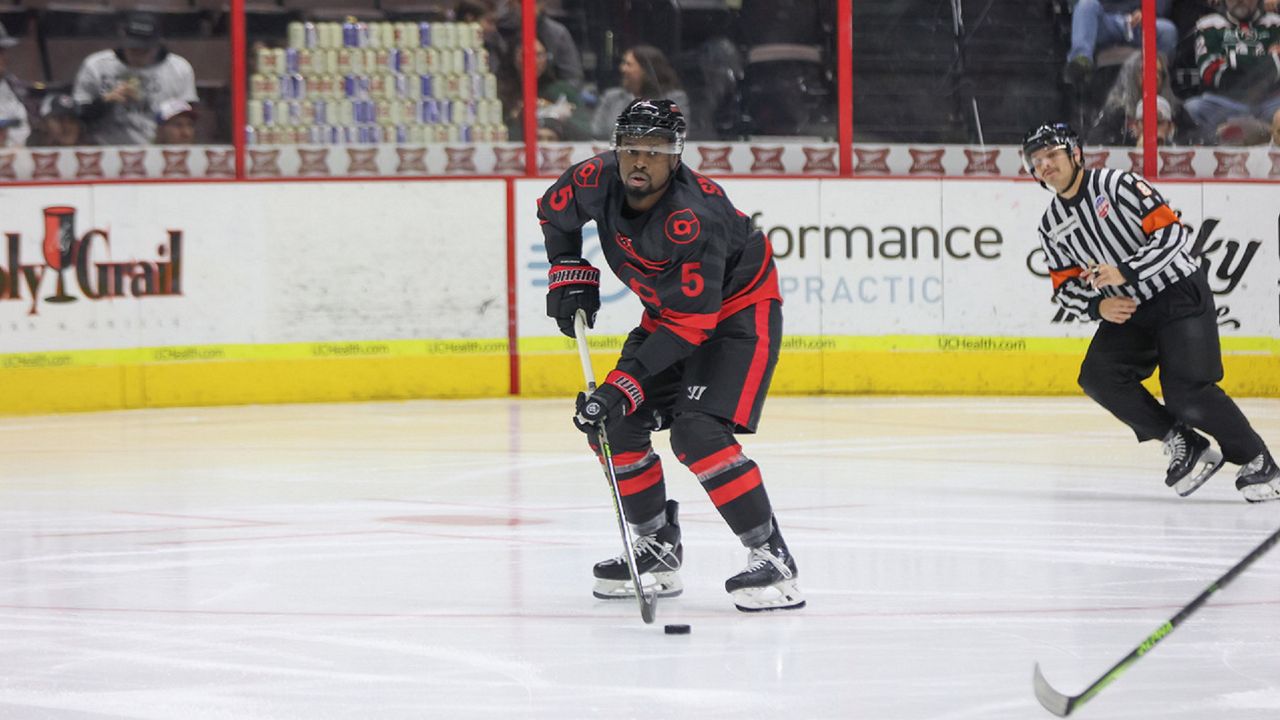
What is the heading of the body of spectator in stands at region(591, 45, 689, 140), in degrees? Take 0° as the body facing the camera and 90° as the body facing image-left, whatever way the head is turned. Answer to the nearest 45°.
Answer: approximately 45°

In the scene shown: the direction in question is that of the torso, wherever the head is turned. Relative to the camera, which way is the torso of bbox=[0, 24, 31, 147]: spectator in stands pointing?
toward the camera

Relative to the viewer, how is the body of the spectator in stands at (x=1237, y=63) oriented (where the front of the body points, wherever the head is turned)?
toward the camera

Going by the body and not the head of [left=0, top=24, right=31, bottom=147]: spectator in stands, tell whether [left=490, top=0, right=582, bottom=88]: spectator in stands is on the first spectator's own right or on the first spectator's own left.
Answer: on the first spectator's own left

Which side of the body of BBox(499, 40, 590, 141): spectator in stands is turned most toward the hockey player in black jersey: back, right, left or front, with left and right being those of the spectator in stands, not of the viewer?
front

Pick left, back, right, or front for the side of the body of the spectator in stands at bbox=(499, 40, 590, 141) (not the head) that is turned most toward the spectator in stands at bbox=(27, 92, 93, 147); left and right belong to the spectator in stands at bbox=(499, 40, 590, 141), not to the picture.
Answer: right

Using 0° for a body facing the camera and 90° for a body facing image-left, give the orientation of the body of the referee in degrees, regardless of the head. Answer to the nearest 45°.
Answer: approximately 45°

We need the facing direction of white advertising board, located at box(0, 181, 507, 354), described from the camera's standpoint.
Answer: facing the viewer

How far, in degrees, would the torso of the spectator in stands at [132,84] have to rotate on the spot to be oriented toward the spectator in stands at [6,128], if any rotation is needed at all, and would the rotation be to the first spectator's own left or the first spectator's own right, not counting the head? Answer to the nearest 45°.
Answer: approximately 90° to the first spectator's own right

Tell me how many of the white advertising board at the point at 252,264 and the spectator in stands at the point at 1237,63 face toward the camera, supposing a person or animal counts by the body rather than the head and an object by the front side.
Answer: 2

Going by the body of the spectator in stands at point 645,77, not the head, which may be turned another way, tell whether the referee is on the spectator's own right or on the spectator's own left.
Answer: on the spectator's own left

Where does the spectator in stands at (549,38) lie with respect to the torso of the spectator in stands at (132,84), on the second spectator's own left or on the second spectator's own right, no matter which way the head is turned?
on the second spectator's own left

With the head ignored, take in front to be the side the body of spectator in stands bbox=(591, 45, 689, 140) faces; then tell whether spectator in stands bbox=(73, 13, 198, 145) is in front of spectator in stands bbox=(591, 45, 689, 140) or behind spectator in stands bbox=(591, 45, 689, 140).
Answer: in front

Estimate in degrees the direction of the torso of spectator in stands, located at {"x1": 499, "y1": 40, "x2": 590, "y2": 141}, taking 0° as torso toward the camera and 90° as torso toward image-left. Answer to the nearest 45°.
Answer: approximately 0°

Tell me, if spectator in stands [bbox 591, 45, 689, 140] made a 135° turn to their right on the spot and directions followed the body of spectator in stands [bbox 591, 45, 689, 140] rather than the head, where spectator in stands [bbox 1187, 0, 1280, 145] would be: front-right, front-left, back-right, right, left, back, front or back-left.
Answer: right

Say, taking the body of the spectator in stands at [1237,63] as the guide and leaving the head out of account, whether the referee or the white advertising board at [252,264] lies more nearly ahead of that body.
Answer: the referee
